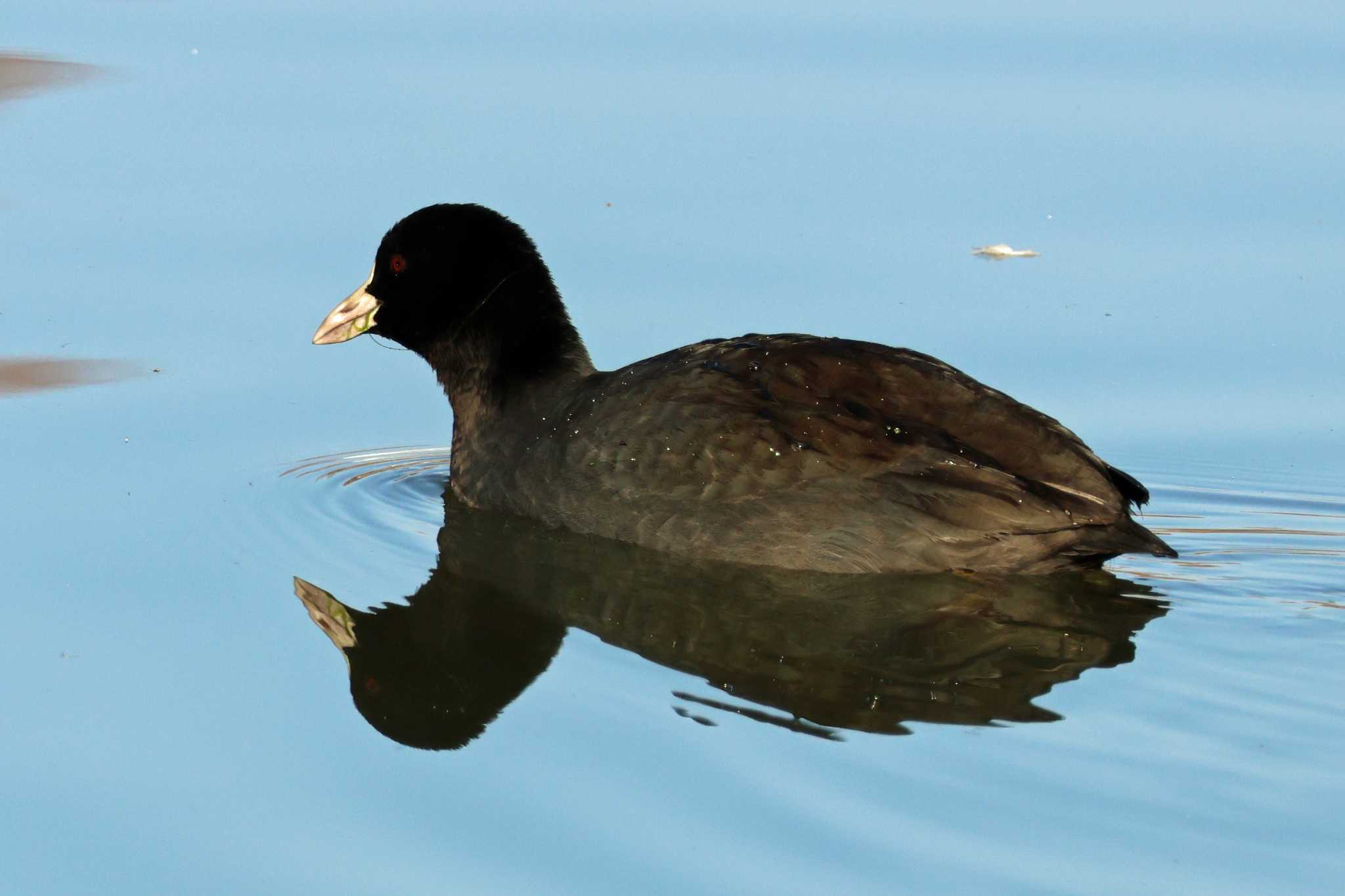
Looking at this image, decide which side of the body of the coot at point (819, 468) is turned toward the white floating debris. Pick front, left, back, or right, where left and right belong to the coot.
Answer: right

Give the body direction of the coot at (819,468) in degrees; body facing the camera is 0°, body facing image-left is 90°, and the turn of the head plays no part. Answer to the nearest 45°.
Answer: approximately 90°
